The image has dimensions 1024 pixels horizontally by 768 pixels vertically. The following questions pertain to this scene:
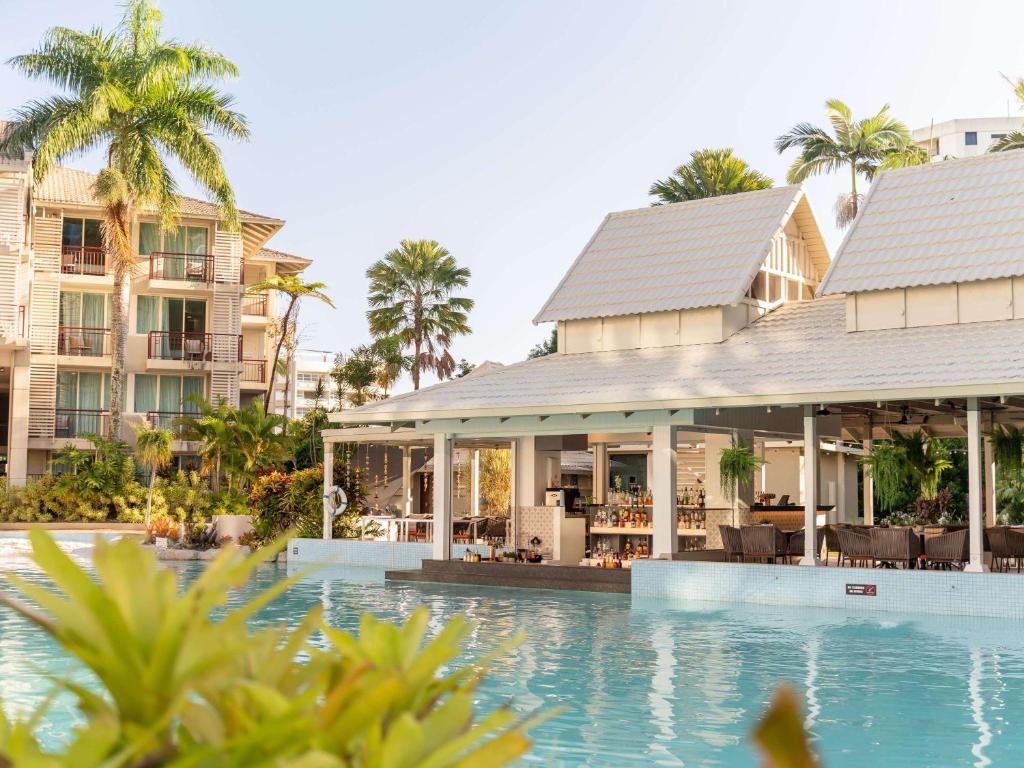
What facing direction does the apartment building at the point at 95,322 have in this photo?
toward the camera

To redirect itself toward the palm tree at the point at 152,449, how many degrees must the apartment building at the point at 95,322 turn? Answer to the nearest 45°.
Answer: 0° — it already faces it

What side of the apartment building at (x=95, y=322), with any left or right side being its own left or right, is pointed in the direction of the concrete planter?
front

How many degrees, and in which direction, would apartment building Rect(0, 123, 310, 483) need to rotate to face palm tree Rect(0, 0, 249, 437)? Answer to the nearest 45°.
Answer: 0° — it already faces it

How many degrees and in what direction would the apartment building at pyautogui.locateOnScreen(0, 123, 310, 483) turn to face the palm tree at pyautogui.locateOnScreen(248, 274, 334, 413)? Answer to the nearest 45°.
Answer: approximately 135° to its left

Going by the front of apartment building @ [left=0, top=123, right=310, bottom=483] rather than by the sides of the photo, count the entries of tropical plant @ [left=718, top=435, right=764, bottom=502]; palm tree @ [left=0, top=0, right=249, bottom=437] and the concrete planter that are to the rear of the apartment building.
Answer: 0

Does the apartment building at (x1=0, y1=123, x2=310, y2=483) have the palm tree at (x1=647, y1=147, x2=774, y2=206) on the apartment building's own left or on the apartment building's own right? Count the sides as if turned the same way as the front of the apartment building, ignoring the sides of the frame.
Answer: on the apartment building's own left

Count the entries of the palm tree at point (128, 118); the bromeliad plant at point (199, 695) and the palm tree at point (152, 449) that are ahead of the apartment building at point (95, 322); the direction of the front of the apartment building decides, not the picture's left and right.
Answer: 3

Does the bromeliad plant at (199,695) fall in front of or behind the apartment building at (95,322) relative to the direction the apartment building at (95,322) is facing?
in front

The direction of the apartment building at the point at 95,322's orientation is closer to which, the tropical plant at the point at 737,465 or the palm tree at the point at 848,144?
the tropical plant
